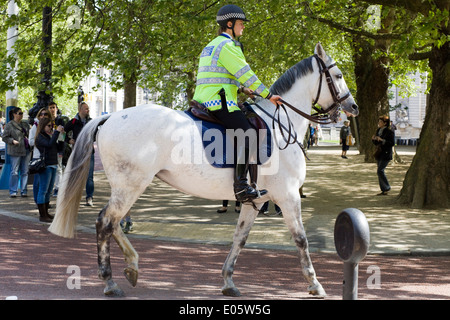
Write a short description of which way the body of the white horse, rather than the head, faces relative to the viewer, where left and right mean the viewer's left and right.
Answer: facing to the right of the viewer

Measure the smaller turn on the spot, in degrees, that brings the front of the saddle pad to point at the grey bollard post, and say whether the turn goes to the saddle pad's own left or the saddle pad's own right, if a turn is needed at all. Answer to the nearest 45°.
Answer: approximately 45° to the saddle pad's own right

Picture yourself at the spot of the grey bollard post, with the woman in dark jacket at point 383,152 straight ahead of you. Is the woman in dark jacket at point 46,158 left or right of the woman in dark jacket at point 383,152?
left

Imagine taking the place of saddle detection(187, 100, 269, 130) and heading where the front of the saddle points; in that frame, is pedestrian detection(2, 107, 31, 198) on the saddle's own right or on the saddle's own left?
on the saddle's own left

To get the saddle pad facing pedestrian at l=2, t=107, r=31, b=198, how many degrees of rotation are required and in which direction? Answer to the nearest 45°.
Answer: approximately 135° to its left

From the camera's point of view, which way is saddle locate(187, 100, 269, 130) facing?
to the viewer's right

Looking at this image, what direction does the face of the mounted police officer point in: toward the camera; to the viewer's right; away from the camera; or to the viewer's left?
to the viewer's right

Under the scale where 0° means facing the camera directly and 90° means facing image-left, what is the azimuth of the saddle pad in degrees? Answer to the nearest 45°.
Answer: approximately 270°

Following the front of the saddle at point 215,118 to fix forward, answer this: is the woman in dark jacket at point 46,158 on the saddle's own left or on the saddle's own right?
on the saddle's own left

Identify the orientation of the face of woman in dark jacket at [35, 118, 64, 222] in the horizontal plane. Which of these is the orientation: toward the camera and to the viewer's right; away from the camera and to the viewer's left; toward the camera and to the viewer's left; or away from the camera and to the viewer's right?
toward the camera and to the viewer's right
